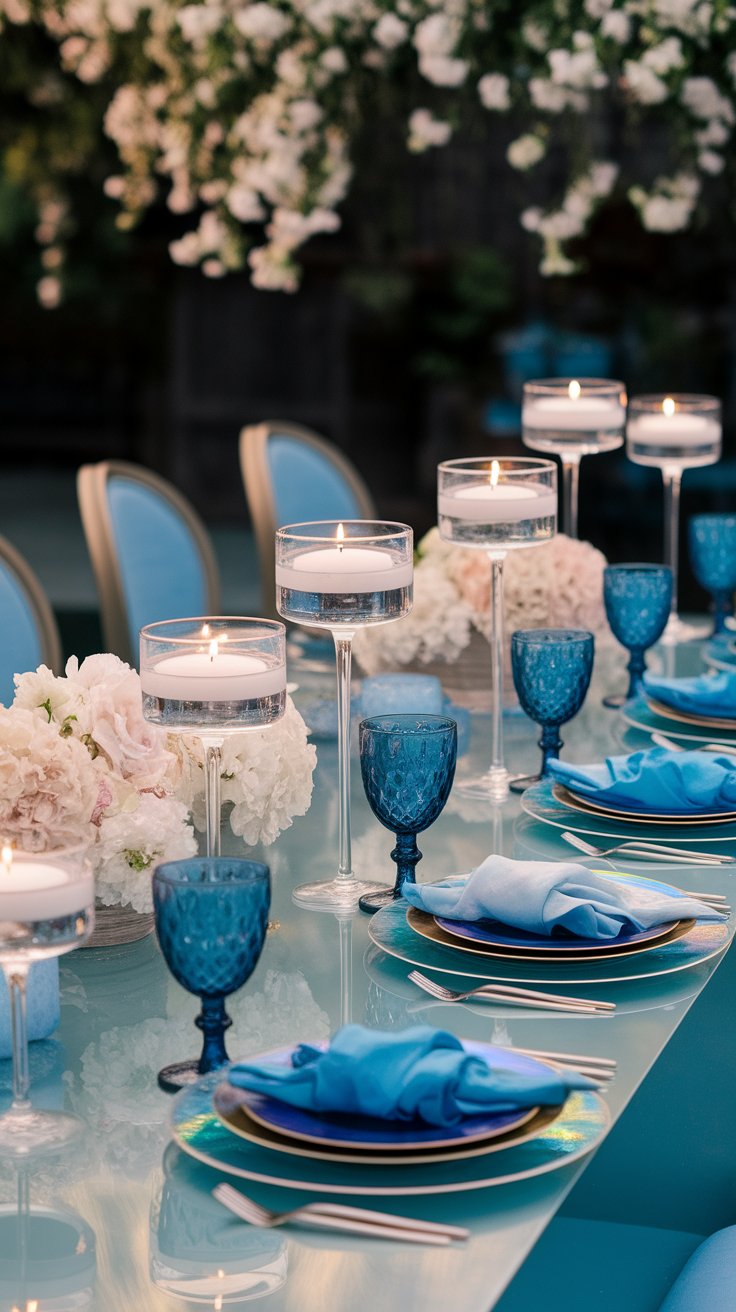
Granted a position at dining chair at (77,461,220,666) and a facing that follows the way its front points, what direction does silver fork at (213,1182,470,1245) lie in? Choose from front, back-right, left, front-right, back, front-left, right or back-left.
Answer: front-right

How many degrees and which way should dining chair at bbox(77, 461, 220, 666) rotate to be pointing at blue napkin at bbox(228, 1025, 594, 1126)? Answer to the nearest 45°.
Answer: approximately 45° to its right

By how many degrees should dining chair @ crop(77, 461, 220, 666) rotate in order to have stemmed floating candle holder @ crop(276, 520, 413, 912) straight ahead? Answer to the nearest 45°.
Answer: approximately 45° to its right

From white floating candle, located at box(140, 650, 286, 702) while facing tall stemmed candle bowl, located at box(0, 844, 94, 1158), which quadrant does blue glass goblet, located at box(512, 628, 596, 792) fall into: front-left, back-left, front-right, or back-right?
back-left

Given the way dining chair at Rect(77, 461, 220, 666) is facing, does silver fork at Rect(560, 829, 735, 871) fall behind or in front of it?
in front

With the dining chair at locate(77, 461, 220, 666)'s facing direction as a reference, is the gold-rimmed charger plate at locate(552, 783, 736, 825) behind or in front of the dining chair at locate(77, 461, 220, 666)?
in front

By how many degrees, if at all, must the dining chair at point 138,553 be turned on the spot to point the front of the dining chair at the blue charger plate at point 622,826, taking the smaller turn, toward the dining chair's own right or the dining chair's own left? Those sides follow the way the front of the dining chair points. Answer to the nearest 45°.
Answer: approximately 45° to the dining chair's own right

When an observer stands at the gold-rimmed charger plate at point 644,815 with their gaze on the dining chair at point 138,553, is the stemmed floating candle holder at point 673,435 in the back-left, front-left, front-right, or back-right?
front-right

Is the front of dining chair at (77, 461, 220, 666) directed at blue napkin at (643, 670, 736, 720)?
yes

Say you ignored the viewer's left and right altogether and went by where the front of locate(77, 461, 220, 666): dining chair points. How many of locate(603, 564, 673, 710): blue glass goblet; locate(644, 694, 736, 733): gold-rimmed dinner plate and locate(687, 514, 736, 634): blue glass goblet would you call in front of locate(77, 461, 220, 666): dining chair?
3

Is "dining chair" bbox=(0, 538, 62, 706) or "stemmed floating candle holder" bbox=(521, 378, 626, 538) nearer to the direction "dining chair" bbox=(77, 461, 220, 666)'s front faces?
the stemmed floating candle holder

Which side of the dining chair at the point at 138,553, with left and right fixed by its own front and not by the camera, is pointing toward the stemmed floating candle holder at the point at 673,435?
front

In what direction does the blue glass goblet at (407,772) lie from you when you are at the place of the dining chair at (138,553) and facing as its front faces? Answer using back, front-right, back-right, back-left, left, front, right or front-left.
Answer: front-right

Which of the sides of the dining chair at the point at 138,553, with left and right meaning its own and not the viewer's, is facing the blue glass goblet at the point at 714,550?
front

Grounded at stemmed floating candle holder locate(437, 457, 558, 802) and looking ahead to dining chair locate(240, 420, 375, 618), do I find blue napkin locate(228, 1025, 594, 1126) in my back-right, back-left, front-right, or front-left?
back-left
